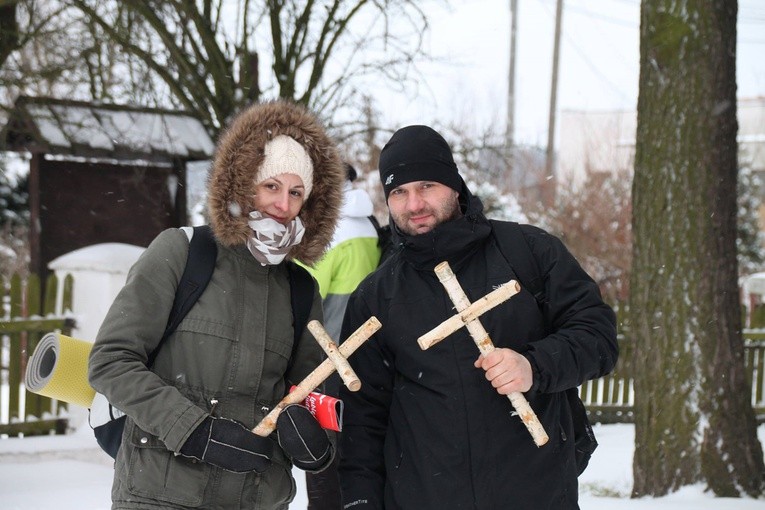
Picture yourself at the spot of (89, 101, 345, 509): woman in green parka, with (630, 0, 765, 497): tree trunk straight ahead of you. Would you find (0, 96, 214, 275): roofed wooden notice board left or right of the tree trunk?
left

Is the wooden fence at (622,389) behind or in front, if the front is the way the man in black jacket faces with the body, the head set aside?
behind

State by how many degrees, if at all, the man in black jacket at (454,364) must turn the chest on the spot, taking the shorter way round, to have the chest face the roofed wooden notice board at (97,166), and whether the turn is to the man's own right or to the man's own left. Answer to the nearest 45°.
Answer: approximately 135° to the man's own right

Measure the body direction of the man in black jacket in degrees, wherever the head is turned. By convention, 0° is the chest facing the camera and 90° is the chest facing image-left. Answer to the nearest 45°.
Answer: approximately 0°

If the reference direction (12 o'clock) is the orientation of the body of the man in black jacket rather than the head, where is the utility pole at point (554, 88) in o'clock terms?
The utility pole is roughly at 6 o'clock from the man in black jacket.

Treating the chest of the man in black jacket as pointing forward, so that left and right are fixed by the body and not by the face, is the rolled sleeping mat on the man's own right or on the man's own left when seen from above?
on the man's own right

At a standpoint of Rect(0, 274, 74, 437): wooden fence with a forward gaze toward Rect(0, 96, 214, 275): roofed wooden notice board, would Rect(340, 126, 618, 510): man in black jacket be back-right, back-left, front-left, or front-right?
back-right

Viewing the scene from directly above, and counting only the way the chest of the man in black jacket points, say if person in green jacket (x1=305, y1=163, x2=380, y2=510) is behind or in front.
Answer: behind

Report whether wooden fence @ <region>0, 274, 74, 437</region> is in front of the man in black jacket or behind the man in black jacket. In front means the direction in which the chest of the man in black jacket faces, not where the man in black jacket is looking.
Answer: behind
